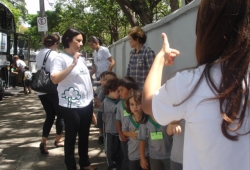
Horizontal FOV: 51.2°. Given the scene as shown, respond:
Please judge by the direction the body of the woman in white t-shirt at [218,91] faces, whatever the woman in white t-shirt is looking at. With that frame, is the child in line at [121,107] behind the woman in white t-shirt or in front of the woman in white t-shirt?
in front

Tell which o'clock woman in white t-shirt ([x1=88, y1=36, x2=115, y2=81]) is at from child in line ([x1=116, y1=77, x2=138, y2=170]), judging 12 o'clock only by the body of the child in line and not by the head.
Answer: The woman in white t-shirt is roughly at 4 o'clock from the child in line.

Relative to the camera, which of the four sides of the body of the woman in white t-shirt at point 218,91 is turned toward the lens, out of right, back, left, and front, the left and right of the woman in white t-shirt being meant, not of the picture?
back

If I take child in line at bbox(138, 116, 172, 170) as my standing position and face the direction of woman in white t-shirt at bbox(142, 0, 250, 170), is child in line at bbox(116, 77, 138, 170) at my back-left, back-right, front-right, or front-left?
back-right

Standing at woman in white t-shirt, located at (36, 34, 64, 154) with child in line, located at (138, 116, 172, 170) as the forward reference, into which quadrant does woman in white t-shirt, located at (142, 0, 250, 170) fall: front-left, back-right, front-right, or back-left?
front-right

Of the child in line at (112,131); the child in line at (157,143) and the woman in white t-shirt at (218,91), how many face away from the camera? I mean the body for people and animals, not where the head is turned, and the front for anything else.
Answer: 1

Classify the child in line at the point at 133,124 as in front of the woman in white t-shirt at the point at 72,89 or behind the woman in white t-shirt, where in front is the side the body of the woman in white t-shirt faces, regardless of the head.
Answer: in front

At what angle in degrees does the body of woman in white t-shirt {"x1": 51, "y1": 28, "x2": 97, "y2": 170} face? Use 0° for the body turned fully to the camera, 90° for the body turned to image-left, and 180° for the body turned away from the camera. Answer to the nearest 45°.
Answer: approximately 315°

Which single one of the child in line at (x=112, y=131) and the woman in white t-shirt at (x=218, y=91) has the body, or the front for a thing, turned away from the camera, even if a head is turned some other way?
the woman in white t-shirt

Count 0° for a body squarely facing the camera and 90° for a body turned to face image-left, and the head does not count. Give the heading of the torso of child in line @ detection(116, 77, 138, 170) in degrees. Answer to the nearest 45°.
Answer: approximately 45°
